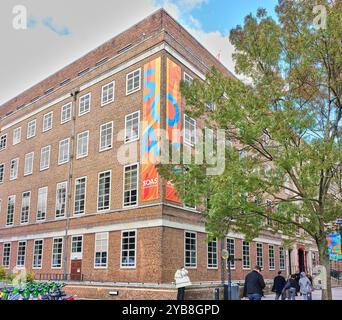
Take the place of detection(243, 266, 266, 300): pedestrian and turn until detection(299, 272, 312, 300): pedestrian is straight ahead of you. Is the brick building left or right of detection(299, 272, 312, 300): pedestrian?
left

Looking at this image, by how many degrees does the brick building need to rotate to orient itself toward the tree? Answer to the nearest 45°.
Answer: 0° — it already faces it
